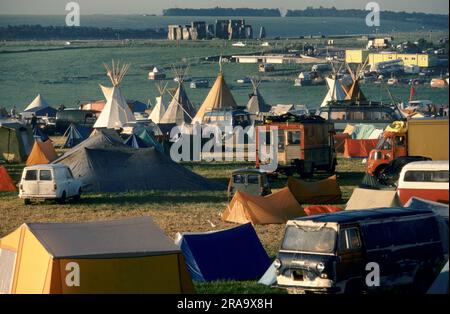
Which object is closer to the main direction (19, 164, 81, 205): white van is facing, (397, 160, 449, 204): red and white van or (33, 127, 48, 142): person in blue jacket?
the person in blue jacket

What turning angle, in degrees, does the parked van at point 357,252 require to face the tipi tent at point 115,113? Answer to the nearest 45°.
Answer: approximately 135° to its right

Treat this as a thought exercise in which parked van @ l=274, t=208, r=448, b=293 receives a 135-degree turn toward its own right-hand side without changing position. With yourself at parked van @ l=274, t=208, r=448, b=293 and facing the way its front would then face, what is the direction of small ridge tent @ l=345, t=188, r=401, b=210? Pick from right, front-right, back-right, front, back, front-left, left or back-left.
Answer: front

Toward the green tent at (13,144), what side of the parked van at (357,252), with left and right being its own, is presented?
right

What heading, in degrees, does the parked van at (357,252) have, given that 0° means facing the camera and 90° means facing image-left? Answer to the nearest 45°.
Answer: approximately 45°

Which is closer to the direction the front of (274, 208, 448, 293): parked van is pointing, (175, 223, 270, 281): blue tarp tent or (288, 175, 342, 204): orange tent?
the blue tarp tent
